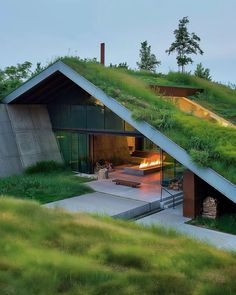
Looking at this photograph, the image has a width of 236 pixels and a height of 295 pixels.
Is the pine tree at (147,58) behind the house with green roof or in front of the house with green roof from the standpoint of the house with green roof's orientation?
behind

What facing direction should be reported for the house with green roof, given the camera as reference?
facing the viewer and to the left of the viewer

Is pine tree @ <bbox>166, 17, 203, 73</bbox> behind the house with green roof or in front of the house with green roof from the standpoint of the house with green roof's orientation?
behind

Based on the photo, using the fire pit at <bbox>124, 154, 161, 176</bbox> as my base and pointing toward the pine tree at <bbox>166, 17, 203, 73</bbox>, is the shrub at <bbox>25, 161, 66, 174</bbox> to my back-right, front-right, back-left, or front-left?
back-left
